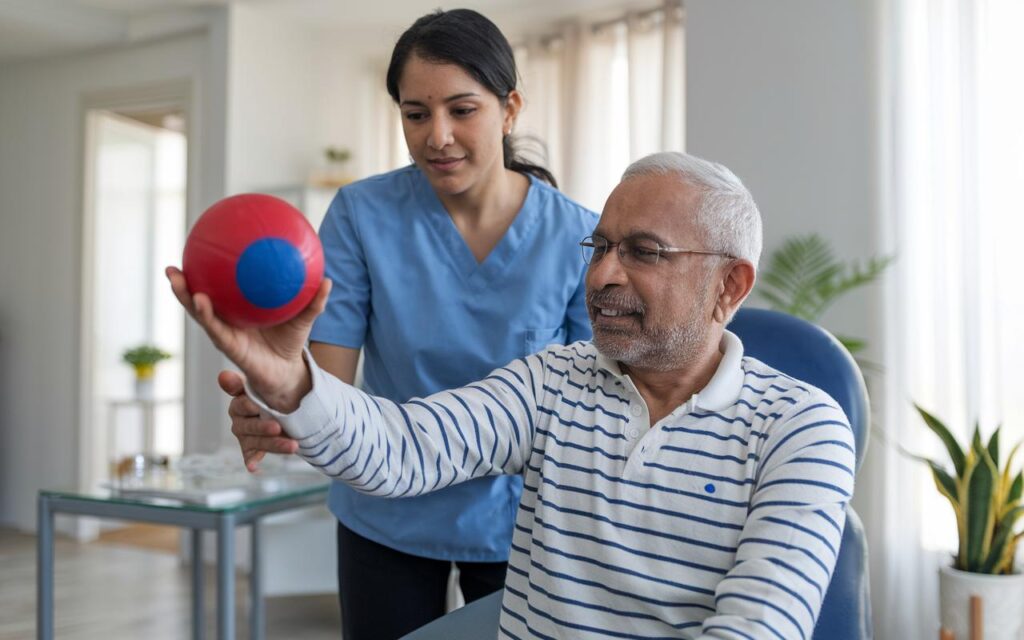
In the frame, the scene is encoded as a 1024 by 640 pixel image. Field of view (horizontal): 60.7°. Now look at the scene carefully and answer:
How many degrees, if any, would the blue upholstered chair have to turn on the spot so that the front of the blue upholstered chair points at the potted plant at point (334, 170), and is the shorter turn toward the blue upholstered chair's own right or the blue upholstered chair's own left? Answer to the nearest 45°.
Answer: approximately 90° to the blue upholstered chair's own right

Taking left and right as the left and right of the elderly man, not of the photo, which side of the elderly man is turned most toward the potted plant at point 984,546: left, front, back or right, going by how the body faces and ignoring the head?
back

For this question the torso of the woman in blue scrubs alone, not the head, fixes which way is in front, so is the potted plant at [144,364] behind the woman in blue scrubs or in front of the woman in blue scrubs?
behind

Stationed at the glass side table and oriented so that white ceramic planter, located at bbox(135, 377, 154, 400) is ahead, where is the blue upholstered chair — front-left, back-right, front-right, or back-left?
back-right

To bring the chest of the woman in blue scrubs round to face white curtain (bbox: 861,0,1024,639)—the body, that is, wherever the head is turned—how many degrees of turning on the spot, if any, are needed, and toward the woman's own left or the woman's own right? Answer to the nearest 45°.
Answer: approximately 135° to the woman's own left

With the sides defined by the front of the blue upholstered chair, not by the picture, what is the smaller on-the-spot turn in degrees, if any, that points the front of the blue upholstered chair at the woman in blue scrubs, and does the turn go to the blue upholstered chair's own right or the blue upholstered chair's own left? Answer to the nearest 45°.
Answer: approximately 45° to the blue upholstered chair's own right

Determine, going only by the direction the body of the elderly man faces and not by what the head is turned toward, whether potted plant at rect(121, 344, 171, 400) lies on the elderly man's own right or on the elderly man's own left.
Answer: on the elderly man's own right

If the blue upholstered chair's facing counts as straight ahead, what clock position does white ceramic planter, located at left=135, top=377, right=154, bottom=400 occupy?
The white ceramic planter is roughly at 3 o'clock from the blue upholstered chair.

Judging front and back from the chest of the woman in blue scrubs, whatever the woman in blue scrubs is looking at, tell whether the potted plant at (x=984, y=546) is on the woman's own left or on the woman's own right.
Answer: on the woman's own left

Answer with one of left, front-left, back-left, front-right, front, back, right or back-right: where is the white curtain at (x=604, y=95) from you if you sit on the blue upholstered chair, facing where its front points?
back-right

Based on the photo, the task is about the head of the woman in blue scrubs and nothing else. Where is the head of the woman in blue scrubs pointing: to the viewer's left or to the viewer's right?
to the viewer's left

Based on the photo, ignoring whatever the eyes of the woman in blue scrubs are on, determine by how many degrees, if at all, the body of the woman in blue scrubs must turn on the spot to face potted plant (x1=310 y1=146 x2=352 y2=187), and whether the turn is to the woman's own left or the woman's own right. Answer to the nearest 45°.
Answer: approximately 180°

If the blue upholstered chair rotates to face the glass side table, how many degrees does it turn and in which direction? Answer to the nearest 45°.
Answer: approximately 90° to its right

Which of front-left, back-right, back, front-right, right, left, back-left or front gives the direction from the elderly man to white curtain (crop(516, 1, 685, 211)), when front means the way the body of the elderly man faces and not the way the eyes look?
back-right

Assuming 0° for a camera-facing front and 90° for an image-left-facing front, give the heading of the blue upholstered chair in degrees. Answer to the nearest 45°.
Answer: approximately 45°
